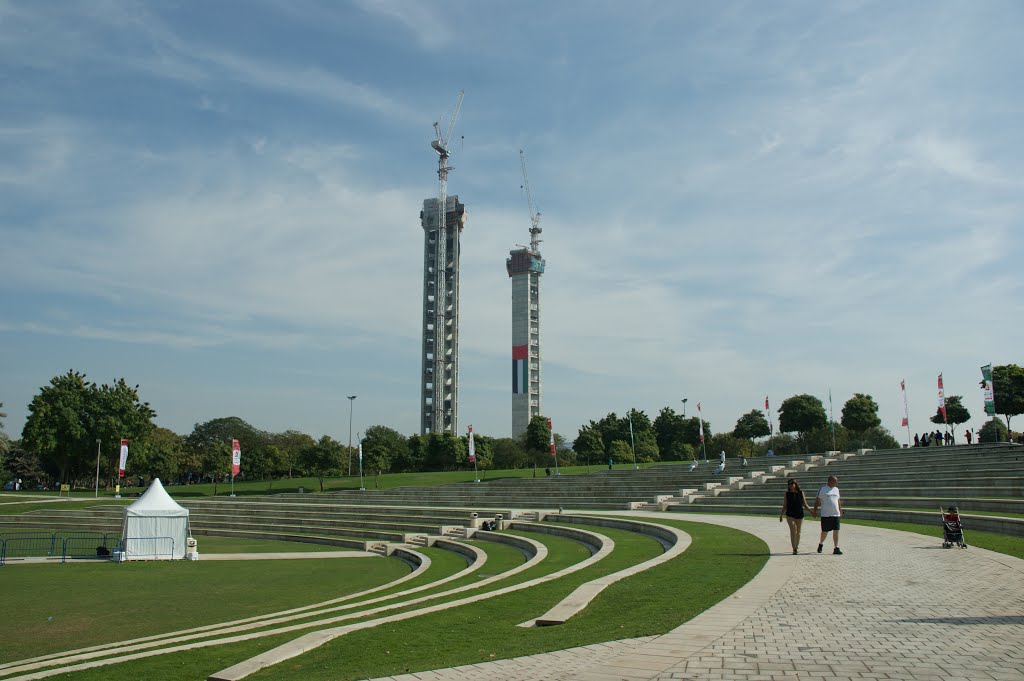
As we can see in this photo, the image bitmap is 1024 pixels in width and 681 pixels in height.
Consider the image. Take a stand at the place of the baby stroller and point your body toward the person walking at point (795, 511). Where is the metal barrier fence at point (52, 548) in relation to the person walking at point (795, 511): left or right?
right

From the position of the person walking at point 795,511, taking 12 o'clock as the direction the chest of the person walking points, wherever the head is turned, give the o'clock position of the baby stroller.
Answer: The baby stroller is roughly at 8 o'clock from the person walking.

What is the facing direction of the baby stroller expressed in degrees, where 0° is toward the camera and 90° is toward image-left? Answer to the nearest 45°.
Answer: approximately 0°

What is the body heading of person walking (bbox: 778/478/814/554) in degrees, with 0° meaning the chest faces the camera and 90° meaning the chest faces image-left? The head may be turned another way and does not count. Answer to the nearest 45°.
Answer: approximately 0°

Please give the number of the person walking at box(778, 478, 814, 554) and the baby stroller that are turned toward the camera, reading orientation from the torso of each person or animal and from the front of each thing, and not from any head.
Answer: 2

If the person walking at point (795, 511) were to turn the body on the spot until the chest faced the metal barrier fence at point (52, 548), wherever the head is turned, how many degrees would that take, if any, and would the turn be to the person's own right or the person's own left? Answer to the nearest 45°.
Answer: approximately 90° to the person's own right

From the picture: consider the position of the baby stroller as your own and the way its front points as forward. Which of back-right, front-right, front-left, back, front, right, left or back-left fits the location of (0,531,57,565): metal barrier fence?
right

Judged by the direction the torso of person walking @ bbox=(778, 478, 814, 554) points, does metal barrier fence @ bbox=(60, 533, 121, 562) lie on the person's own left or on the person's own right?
on the person's own right

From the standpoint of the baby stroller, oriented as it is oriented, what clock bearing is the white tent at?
The white tent is roughly at 3 o'clock from the baby stroller.

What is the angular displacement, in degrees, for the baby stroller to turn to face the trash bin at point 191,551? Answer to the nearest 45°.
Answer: approximately 90° to its right

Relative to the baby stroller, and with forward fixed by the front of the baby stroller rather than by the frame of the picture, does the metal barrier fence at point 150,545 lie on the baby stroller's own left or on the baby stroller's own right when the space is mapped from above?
on the baby stroller's own right
